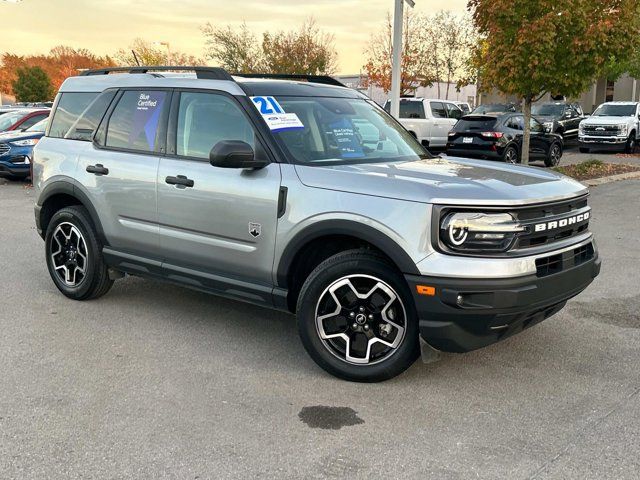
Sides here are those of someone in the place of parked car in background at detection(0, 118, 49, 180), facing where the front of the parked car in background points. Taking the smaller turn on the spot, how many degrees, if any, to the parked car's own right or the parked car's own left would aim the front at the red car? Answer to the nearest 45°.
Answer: approximately 135° to the parked car's own right

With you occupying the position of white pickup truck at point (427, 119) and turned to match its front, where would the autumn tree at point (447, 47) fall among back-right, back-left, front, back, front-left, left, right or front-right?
front-left

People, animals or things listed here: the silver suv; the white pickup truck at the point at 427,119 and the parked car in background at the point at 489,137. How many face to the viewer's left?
0

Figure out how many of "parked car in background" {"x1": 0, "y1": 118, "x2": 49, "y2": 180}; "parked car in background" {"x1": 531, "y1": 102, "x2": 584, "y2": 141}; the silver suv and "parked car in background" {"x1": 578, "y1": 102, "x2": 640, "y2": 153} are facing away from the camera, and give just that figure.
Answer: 0

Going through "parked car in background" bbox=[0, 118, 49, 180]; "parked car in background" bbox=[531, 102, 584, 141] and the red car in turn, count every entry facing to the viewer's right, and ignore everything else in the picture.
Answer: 0

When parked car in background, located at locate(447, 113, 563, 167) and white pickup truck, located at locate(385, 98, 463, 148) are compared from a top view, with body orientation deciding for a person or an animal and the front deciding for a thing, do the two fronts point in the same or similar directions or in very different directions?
same or similar directions

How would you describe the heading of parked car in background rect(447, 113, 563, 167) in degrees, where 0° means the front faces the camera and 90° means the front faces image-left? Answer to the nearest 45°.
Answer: approximately 225°

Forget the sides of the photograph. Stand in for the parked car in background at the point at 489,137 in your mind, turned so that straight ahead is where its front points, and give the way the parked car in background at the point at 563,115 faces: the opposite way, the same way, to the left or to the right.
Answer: the opposite way

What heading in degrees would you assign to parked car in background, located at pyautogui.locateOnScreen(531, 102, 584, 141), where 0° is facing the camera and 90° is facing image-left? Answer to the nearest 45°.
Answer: approximately 45°

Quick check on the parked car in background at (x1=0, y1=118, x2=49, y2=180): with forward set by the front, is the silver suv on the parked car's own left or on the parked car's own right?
on the parked car's own left

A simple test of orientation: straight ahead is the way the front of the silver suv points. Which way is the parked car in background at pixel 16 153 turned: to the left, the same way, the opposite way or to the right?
to the right

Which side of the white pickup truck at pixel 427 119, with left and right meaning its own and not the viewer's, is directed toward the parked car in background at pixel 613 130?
front

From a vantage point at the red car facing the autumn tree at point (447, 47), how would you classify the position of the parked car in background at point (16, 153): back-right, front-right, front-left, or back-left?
back-right

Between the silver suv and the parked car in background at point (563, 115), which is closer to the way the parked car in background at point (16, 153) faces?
the silver suv

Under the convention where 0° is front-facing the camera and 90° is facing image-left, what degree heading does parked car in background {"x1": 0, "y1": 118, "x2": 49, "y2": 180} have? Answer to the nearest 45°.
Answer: approximately 45°

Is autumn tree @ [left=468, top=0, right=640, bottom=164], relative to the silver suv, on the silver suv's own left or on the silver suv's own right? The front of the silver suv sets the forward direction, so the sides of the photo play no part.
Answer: on the silver suv's own left

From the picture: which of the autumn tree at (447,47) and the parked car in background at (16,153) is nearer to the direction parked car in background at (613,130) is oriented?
the parked car in background
